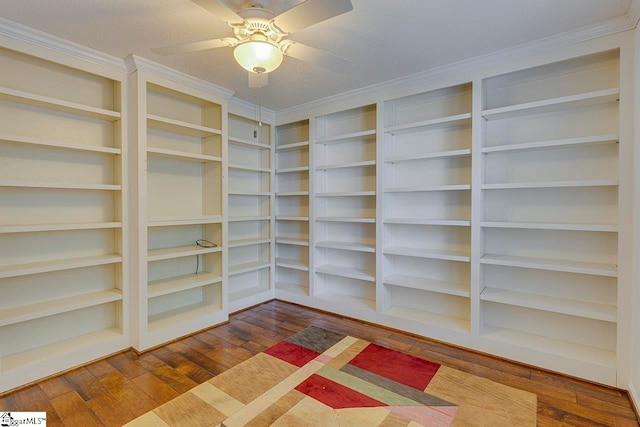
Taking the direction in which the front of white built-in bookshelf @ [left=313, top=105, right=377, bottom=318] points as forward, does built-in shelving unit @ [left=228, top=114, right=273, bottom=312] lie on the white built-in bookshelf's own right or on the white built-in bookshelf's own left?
on the white built-in bookshelf's own right

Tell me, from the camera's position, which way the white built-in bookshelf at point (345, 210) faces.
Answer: facing the viewer and to the left of the viewer

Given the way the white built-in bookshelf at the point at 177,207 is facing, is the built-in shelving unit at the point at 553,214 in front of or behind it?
in front

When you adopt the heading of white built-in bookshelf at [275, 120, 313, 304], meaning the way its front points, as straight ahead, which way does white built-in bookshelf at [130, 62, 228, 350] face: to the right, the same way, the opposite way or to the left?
to the left

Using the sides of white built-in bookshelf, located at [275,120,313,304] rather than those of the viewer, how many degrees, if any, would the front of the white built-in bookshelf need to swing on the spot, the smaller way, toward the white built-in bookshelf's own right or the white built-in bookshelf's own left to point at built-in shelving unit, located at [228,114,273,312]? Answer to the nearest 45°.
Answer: approximately 45° to the white built-in bookshelf's own right

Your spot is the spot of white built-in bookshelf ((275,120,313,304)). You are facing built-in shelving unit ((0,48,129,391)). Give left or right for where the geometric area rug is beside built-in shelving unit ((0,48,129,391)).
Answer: left

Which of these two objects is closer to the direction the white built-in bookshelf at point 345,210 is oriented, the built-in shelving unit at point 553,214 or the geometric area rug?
the geometric area rug

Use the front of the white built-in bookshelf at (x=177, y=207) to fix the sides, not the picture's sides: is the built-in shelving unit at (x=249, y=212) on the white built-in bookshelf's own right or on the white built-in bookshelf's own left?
on the white built-in bookshelf's own left

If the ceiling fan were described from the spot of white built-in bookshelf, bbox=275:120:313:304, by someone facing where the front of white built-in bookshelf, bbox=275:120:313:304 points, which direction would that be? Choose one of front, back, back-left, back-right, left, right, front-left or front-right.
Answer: front-left

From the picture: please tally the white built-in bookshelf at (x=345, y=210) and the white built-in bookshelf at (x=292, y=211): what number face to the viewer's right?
0

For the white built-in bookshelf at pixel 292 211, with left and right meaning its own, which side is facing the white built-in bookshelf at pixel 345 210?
left

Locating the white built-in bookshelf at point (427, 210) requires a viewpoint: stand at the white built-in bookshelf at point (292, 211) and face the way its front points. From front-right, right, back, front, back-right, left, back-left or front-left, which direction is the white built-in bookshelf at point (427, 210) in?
left

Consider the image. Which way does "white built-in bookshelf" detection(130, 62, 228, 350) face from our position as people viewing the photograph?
facing the viewer and to the right of the viewer

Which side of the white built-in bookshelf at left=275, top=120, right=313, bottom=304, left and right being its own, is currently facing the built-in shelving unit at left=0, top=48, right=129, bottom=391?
front

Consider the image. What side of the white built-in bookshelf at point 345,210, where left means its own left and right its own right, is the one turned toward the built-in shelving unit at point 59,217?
front

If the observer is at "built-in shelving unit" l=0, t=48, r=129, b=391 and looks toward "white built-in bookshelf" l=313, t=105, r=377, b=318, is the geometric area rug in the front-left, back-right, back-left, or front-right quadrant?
front-right

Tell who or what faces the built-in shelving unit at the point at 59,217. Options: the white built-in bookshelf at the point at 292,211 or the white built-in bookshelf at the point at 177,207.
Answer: the white built-in bookshelf at the point at 292,211
